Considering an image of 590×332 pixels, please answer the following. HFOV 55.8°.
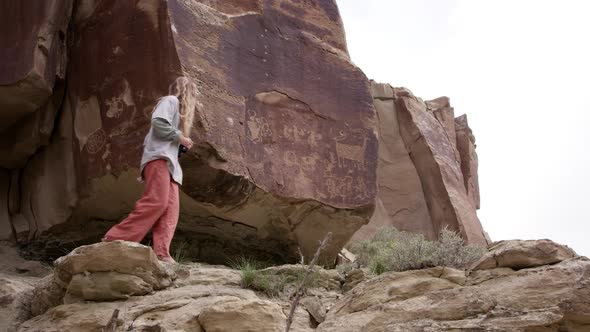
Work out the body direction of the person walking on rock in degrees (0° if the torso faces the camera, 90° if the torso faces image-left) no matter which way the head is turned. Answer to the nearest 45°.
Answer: approximately 270°

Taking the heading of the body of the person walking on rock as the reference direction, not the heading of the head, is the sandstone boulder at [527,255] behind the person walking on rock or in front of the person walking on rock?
in front

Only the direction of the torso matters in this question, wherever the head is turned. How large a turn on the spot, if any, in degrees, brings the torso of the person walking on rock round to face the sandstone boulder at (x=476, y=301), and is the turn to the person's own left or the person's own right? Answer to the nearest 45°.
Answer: approximately 45° to the person's own right

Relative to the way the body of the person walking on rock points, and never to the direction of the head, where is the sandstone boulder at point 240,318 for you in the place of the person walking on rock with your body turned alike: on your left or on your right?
on your right

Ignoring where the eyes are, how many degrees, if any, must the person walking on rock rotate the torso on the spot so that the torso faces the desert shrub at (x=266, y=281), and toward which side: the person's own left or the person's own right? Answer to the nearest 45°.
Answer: approximately 45° to the person's own right

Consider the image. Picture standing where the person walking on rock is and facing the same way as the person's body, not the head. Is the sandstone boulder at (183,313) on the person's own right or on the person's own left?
on the person's own right

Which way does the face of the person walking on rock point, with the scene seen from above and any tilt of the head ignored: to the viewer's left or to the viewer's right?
to the viewer's right
